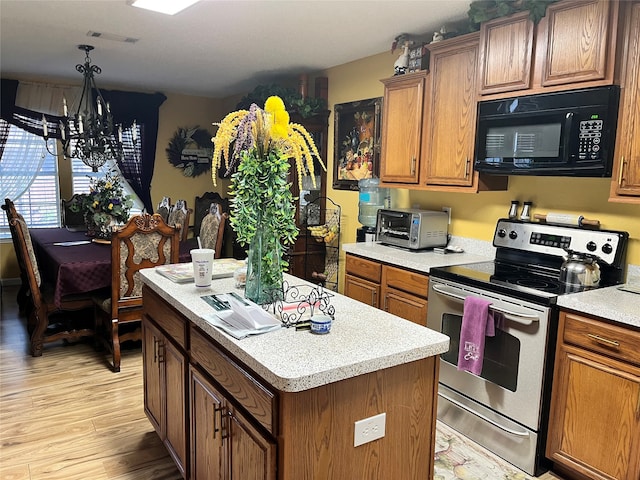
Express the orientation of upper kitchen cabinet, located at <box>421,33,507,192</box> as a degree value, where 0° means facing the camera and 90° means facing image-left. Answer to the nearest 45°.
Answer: approximately 45°

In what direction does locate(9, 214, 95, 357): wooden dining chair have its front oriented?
to the viewer's right

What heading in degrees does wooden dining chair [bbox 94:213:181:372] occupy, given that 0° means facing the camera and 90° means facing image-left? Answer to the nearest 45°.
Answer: approximately 135°

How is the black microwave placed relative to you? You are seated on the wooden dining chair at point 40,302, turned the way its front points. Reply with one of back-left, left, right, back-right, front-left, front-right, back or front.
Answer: front-right

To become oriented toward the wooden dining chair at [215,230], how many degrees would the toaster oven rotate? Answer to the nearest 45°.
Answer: approximately 45° to its right

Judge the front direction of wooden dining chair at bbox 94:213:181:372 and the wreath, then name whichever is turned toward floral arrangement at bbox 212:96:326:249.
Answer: the wreath

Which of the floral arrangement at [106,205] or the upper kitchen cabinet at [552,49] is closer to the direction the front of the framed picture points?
the floral arrangement

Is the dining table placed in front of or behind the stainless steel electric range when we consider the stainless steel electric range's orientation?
in front

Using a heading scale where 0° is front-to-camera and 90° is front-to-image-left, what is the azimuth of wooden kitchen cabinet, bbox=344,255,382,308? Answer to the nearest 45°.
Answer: approximately 45°

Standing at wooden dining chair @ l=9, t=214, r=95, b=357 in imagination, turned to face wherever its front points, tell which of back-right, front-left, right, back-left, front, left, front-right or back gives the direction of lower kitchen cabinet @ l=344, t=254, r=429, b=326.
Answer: front-right

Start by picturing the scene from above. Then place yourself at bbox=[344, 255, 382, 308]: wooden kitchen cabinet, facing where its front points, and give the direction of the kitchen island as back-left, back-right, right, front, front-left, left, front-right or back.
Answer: front-left

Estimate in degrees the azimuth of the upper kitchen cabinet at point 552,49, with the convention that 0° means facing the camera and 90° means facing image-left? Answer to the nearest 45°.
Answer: approximately 45°

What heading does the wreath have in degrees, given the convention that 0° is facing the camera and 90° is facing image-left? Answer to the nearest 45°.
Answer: approximately 0°

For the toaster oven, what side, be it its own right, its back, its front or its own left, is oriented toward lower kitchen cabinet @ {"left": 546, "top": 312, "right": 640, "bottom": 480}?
left

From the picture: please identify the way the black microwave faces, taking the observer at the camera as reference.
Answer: facing the viewer and to the left of the viewer

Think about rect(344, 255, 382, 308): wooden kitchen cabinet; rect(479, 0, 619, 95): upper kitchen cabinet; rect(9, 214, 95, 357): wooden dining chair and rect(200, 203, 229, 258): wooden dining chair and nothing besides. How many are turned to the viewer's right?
1
